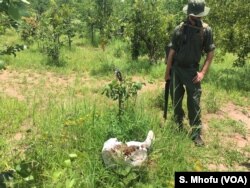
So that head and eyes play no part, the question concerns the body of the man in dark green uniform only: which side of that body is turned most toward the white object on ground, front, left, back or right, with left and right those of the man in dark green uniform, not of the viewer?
front

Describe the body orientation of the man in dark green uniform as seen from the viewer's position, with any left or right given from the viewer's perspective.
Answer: facing the viewer

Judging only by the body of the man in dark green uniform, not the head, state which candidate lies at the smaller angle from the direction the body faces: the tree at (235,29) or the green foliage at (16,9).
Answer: the green foliage

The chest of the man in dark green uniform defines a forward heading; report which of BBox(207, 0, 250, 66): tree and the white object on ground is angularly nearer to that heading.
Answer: the white object on ground

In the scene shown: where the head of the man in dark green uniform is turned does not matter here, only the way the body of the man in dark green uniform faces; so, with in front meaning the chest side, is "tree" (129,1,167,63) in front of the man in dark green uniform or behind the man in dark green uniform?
behind

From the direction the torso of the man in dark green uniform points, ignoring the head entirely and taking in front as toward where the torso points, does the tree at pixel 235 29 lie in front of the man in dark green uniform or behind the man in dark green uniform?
behind
